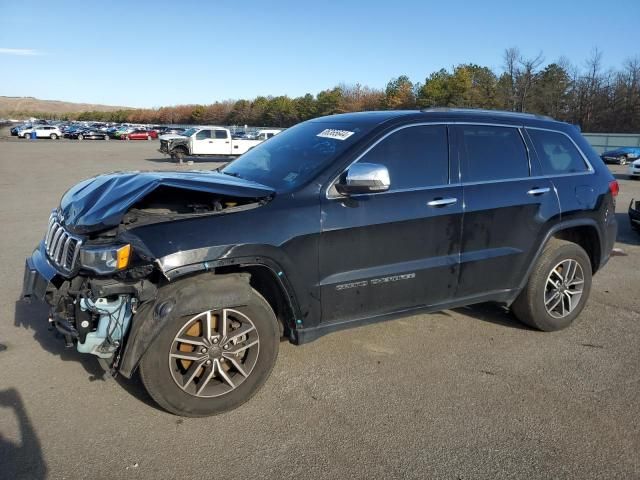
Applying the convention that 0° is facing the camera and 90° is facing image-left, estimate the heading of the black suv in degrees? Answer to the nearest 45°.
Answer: approximately 45°

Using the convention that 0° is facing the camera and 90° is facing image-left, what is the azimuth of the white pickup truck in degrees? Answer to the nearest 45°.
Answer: approximately 90°

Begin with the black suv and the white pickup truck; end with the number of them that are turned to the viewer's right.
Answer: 0

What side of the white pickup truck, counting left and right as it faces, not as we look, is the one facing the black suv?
left

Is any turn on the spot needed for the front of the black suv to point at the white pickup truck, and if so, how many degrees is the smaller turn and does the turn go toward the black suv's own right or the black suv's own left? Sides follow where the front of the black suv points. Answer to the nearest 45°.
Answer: approximately 135° to the black suv's own right

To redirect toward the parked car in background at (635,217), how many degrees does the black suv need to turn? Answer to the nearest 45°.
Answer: approximately 180°

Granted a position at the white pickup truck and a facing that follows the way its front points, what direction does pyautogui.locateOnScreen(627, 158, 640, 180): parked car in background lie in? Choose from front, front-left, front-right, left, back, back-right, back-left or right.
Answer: back-left

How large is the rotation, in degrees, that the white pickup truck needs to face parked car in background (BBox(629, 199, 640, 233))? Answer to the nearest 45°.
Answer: approximately 90° to its left

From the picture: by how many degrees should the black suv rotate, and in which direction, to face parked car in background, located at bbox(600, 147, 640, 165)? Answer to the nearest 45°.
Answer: approximately 180°
